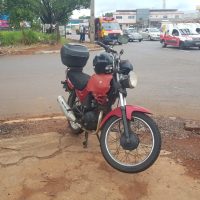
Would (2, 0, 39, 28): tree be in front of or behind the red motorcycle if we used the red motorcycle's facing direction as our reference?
behind

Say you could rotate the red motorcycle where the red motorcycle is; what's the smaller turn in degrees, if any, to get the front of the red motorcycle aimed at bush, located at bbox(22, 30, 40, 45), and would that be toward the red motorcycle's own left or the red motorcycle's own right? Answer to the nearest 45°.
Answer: approximately 135° to the red motorcycle's own left

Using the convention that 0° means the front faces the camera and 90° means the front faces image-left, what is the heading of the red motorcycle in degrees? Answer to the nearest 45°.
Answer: approximately 315°

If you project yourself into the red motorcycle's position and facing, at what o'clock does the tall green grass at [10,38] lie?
The tall green grass is roughly at 7 o'clock from the red motorcycle.

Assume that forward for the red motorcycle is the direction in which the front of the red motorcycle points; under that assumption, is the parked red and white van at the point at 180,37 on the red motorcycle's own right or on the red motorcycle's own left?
on the red motorcycle's own left

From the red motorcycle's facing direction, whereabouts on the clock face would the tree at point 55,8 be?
The tree is roughly at 7 o'clock from the red motorcycle.

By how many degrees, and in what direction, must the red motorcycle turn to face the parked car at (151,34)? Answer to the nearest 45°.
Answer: approximately 135° to its left

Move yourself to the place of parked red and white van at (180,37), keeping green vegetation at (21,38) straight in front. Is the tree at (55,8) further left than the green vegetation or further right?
right
